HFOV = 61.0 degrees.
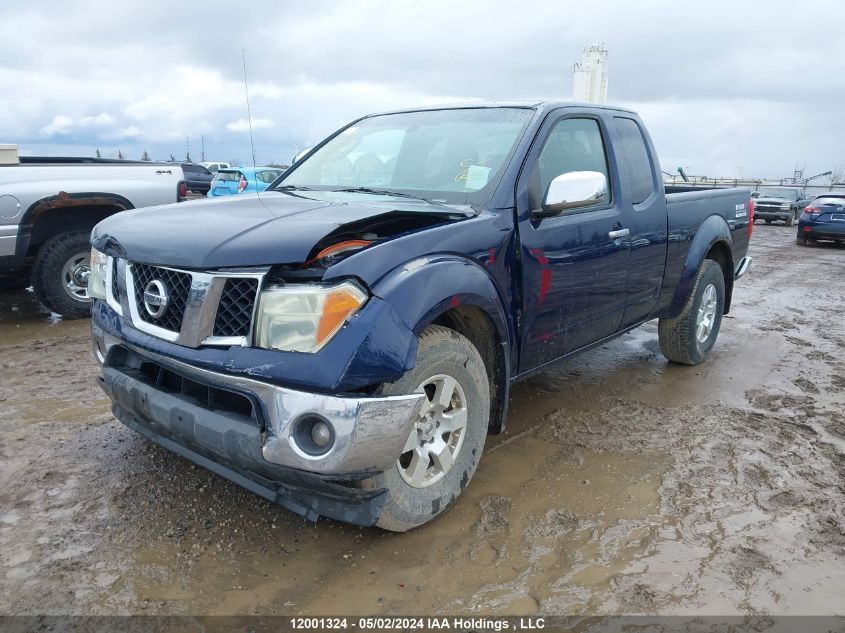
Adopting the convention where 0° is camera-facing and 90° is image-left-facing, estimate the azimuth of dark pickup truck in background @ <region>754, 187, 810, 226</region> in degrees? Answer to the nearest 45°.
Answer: approximately 45°

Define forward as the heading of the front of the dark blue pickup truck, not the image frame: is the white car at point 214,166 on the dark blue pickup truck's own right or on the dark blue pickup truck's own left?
on the dark blue pickup truck's own right

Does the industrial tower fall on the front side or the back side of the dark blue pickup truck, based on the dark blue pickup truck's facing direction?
on the back side

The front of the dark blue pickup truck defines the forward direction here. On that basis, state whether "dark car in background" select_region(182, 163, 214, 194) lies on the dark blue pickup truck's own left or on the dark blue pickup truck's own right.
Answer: on the dark blue pickup truck's own right

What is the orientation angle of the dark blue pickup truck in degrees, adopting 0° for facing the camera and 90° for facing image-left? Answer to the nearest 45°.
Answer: approximately 45°

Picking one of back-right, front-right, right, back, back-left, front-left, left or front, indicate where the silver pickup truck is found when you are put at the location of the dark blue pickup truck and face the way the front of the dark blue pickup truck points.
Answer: right

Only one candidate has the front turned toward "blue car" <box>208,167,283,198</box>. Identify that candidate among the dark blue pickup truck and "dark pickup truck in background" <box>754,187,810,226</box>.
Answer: the dark pickup truck in background

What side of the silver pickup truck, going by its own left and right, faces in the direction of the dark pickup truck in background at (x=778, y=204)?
back

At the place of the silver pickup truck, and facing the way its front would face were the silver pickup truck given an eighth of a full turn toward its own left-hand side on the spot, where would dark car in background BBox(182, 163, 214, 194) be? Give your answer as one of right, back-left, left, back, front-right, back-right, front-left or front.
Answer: back-right

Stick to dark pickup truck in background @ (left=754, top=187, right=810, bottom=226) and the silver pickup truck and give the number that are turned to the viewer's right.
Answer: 0

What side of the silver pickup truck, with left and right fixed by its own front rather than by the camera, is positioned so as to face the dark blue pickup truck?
left

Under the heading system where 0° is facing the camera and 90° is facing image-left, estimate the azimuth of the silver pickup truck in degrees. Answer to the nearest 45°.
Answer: approximately 90°
